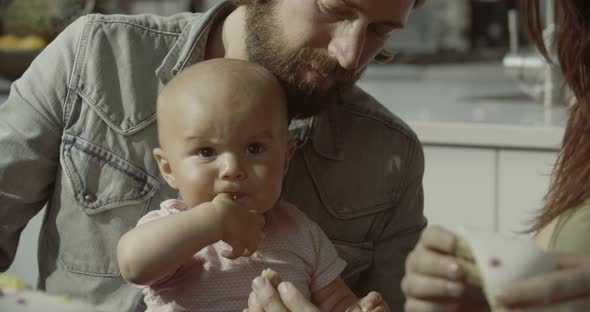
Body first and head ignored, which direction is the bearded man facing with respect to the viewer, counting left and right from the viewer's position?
facing the viewer

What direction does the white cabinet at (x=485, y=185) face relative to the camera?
toward the camera

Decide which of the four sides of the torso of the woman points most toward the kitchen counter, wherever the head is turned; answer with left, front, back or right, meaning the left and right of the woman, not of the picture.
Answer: right

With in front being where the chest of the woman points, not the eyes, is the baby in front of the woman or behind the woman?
in front

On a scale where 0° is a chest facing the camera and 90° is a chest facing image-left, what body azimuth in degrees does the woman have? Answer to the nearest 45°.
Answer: approximately 90°

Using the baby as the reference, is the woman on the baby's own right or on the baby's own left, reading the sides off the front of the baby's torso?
on the baby's own left

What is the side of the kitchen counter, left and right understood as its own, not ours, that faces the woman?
front

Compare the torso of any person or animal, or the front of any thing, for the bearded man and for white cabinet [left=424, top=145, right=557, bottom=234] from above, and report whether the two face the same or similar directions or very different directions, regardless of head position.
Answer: same or similar directions

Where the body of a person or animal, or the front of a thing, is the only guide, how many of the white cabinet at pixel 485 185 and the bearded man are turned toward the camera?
2

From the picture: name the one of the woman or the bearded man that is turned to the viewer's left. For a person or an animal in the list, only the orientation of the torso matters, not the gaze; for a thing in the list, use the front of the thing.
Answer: the woman

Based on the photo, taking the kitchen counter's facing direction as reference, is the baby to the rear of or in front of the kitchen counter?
in front

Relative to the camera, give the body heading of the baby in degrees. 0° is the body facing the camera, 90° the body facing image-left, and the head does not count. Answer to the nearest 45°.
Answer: approximately 0°

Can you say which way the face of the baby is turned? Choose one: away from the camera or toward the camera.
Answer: toward the camera

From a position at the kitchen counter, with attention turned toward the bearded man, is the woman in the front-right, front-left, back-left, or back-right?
front-left
